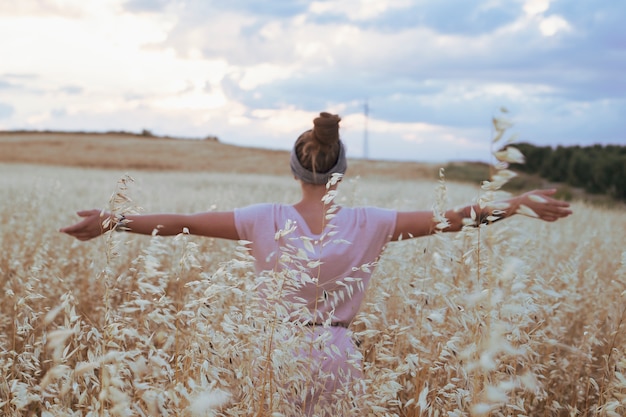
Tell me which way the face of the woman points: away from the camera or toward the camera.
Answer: away from the camera

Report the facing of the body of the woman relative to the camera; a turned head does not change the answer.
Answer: away from the camera
